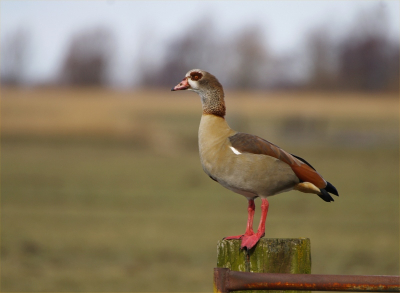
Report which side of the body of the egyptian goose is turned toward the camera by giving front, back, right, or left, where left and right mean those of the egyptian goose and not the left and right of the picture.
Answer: left

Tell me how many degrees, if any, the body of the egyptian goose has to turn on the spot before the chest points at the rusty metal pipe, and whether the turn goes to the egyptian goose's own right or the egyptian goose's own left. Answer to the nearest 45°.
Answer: approximately 135° to the egyptian goose's own left
